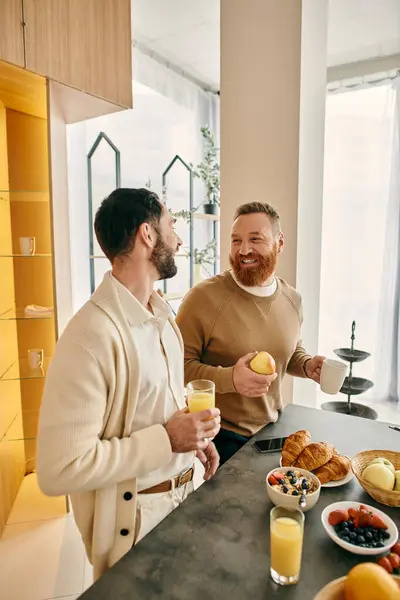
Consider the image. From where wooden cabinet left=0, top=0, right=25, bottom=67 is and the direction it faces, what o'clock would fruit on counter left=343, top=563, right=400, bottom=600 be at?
The fruit on counter is roughly at 1 o'clock from the wooden cabinet.

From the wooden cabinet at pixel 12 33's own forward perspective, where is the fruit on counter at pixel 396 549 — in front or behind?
in front

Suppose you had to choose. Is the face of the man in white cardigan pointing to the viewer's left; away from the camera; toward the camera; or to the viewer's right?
to the viewer's right

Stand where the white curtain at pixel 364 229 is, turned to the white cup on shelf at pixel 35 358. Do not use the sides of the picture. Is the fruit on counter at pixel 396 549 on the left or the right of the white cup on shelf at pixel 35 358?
left

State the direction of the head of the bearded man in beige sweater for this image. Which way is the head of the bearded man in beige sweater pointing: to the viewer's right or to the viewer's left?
to the viewer's left

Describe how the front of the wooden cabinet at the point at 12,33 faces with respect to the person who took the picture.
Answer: facing the viewer and to the right of the viewer

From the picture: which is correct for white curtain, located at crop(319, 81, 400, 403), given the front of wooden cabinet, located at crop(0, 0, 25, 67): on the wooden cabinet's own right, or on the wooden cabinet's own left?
on the wooden cabinet's own left

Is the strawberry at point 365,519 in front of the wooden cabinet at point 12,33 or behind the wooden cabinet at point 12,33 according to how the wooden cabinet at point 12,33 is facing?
in front

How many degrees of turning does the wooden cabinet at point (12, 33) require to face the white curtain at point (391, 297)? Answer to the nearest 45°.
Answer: approximately 45° to its left

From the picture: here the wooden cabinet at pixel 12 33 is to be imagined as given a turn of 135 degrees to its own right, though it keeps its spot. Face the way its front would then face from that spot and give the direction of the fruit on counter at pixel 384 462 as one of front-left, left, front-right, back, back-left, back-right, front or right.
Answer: back-left

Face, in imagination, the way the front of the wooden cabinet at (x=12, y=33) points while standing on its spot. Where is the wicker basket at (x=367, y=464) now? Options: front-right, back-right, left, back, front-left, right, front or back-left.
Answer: front

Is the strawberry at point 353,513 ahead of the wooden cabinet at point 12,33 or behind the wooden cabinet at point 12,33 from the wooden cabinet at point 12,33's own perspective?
ahead

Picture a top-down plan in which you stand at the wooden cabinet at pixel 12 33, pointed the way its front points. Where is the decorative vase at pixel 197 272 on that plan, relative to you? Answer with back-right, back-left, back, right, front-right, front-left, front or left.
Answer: left
